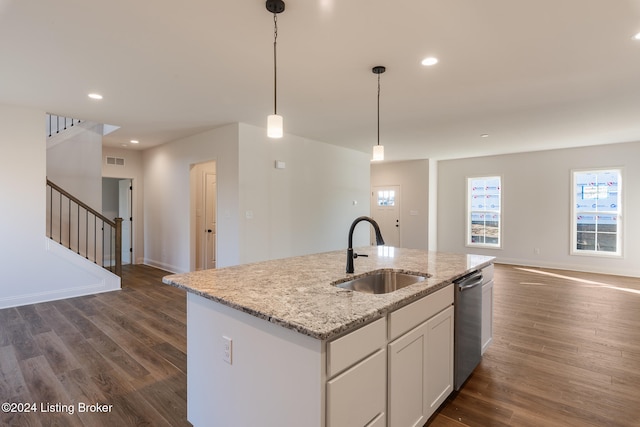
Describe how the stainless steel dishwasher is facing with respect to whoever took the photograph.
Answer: facing to the right of the viewer

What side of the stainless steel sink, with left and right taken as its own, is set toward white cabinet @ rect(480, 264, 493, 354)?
left

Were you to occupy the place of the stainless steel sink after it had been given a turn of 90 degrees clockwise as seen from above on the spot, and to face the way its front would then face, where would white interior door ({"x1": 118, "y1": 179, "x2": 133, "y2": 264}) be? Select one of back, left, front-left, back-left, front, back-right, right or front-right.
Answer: right

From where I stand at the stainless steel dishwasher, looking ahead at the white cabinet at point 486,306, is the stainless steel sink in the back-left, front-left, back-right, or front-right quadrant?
back-left

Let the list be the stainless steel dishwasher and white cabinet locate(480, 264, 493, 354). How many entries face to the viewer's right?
2

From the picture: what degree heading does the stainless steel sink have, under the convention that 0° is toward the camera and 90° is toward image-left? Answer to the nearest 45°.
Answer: approximately 315°

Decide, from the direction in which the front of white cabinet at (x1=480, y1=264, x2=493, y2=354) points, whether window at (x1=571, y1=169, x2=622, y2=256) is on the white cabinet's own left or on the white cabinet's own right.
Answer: on the white cabinet's own left

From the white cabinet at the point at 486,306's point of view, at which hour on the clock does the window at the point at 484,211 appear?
The window is roughly at 9 o'clock from the white cabinet.

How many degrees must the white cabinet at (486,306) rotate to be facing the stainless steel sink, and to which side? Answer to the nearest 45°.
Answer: approximately 135° to its right

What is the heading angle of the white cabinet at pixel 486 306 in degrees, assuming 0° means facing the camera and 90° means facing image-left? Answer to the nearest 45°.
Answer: approximately 270°

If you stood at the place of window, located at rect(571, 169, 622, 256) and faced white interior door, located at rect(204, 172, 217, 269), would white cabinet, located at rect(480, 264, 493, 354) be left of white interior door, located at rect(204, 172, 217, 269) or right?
left
